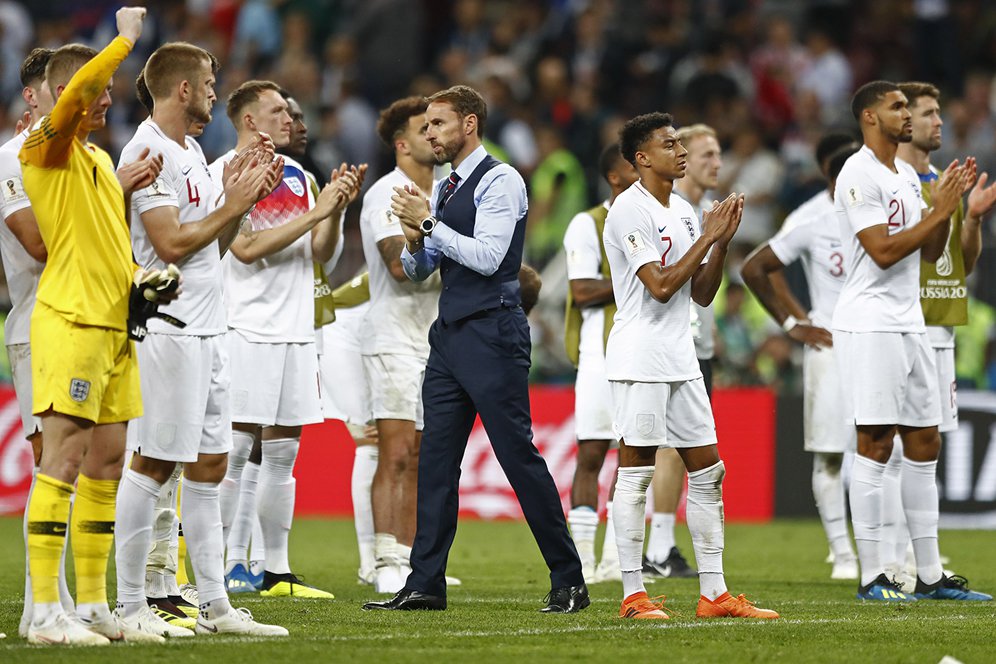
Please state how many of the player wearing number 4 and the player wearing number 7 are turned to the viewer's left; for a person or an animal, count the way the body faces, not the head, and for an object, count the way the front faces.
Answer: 0

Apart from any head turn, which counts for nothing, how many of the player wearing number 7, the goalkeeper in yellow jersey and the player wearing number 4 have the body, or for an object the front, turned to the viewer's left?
0

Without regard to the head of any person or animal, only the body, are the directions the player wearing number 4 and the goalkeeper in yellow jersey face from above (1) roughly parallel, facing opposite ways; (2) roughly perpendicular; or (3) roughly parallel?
roughly parallel

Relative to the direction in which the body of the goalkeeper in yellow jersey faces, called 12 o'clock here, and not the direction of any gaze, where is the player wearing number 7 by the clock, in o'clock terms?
The player wearing number 7 is roughly at 10 o'clock from the goalkeeper in yellow jersey.

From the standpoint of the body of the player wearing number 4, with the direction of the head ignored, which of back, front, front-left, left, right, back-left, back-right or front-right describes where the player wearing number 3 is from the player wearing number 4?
left

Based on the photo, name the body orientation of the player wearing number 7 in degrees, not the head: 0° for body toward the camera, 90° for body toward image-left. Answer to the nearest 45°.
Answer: approximately 315°

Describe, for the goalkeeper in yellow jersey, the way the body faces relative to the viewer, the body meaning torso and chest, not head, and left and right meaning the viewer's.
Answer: facing the viewer and to the right of the viewer

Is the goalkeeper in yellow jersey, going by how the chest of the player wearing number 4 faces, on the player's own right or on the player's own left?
on the player's own right

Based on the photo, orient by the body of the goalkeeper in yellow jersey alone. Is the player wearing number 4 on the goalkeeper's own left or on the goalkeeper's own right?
on the goalkeeper's own left

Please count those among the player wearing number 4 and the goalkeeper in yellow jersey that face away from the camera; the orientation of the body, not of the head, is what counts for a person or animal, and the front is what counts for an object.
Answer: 0

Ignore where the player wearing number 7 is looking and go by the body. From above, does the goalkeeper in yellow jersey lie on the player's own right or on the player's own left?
on the player's own right

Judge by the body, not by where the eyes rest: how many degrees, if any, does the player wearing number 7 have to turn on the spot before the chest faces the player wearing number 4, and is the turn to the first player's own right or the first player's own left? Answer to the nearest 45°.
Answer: approximately 90° to the first player's own right

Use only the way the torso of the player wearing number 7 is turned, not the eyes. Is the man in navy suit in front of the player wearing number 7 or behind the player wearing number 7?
behind

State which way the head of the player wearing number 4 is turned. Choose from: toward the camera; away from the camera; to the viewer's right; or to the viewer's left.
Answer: to the viewer's right
